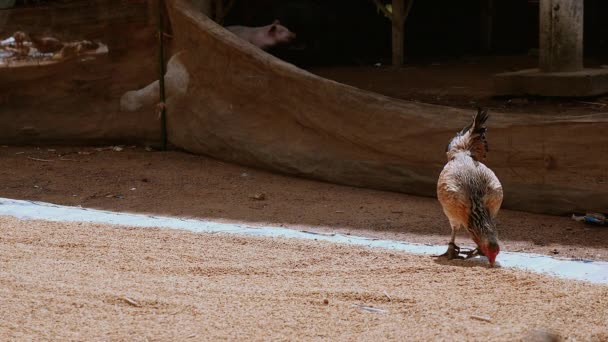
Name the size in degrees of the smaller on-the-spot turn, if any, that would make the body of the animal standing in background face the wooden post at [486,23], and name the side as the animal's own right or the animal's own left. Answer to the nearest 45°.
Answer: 0° — it already faces it

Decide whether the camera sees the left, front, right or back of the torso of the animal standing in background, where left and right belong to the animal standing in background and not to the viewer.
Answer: right

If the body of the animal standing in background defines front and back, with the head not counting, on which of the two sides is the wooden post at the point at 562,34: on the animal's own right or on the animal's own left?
on the animal's own right

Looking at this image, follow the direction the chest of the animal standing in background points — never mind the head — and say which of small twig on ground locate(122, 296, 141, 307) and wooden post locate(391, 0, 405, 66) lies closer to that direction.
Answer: the wooden post

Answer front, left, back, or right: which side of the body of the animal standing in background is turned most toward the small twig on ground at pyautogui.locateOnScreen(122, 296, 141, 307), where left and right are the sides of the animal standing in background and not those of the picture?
right

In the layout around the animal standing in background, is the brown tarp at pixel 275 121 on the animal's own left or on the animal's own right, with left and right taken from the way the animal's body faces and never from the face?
on the animal's own right

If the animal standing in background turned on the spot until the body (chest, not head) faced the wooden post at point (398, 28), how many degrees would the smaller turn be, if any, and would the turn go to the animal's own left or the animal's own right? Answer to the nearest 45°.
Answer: approximately 45° to the animal's own right

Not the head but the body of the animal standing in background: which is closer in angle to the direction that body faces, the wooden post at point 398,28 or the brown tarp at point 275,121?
the wooden post
